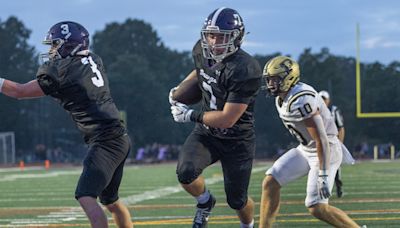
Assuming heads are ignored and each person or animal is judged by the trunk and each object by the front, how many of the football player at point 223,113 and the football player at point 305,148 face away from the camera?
0

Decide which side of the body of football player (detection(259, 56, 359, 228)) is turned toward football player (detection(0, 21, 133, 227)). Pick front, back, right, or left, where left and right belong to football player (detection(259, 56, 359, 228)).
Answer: front

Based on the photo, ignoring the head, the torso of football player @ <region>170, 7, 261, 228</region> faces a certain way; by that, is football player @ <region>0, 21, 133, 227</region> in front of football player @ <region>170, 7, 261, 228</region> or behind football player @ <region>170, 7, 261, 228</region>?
in front

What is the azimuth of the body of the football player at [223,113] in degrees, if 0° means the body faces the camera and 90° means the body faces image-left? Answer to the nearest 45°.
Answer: approximately 45°

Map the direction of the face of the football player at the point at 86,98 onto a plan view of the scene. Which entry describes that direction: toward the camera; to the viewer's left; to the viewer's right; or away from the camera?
to the viewer's left

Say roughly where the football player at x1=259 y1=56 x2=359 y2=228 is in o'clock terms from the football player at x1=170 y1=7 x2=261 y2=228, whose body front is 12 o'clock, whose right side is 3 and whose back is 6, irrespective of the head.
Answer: the football player at x1=259 y1=56 x2=359 y2=228 is roughly at 7 o'clock from the football player at x1=170 y1=7 x2=261 y2=228.
